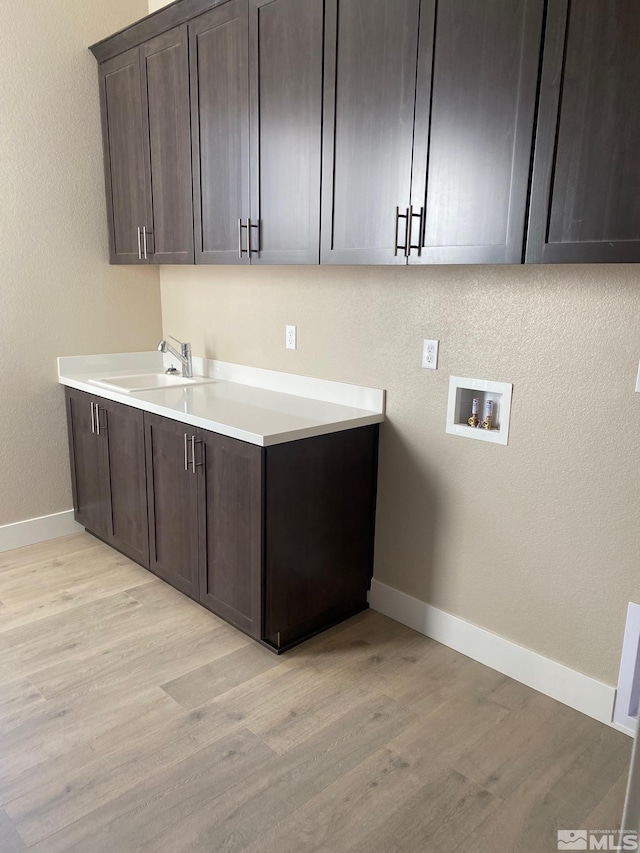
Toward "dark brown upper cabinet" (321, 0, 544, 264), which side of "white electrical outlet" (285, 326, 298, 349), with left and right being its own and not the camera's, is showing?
left

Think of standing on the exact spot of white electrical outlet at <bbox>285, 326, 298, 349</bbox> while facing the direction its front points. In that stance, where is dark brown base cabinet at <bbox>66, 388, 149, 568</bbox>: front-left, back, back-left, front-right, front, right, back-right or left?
front-right

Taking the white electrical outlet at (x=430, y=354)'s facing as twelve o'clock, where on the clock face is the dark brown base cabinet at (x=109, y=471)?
The dark brown base cabinet is roughly at 2 o'clock from the white electrical outlet.

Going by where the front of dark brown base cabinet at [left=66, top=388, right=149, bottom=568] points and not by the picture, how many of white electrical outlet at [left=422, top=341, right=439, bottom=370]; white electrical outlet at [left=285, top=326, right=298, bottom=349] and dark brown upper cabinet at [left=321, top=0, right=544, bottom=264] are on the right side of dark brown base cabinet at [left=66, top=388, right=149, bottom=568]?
0

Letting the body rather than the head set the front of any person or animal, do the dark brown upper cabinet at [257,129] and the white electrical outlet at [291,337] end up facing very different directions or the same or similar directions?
same or similar directions

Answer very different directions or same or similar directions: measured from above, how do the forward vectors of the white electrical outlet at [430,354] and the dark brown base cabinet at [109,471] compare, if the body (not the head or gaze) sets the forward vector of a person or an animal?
same or similar directions

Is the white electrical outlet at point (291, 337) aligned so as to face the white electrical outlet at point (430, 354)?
no

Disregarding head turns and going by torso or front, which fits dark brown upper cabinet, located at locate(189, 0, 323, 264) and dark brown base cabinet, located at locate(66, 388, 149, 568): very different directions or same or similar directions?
same or similar directions

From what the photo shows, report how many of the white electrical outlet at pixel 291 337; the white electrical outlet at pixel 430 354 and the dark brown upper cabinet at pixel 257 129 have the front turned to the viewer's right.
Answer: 0

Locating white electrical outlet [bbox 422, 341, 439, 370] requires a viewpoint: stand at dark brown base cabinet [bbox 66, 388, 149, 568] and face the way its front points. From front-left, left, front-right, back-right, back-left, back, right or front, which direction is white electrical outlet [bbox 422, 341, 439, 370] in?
left

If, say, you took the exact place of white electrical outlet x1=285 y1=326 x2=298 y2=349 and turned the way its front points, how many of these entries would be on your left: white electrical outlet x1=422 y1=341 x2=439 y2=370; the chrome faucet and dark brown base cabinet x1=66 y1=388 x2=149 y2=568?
1

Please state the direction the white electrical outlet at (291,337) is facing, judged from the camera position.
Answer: facing the viewer and to the left of the viewer

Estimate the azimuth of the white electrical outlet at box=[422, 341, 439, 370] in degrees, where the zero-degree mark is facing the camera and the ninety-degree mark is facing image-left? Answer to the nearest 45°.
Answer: approximately 45°
